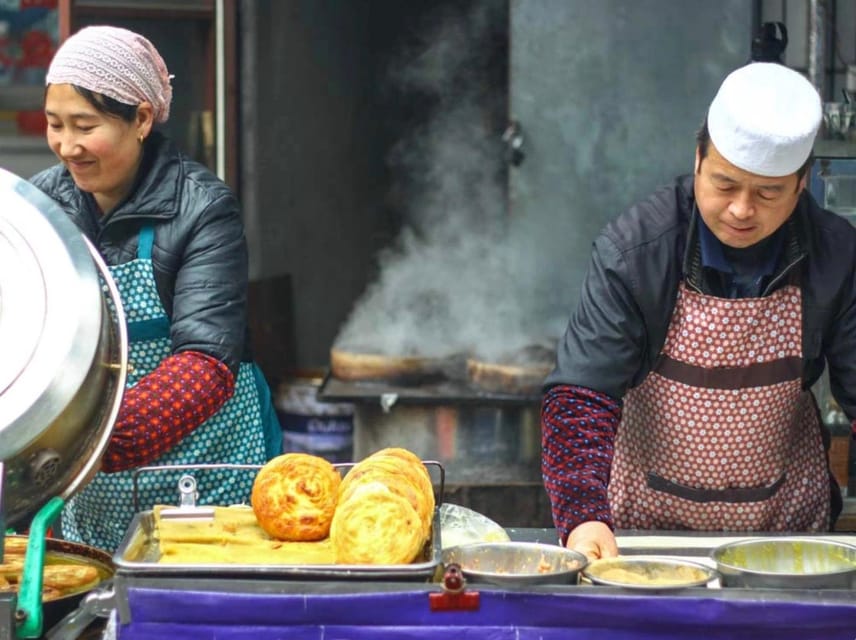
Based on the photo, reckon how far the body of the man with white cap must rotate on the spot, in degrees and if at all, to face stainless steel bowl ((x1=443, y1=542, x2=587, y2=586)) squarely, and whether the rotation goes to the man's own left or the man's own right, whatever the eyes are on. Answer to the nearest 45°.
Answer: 0° — they already face it

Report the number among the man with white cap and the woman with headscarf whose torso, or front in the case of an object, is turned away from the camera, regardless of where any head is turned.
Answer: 0

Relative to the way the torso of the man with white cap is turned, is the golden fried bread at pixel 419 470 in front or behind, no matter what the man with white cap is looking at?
in front

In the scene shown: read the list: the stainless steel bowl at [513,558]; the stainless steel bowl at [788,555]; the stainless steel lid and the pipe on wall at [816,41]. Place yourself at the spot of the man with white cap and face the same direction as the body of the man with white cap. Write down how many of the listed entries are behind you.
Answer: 1

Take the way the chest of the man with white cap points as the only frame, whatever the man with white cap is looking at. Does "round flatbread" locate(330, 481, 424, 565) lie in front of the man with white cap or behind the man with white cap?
in front

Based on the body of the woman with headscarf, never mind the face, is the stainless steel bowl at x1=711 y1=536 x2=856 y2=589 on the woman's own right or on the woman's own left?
on the woman's own left

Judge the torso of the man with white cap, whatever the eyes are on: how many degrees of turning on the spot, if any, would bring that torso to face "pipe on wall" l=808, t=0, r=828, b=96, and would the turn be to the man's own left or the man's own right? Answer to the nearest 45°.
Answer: approximately 180°

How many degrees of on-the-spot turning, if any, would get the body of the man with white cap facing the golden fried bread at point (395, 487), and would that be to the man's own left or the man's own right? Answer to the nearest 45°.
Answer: approximately 45° to the man's own right

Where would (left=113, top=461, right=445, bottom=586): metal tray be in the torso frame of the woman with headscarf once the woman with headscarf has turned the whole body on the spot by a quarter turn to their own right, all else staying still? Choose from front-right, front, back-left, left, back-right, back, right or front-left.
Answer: back-left
